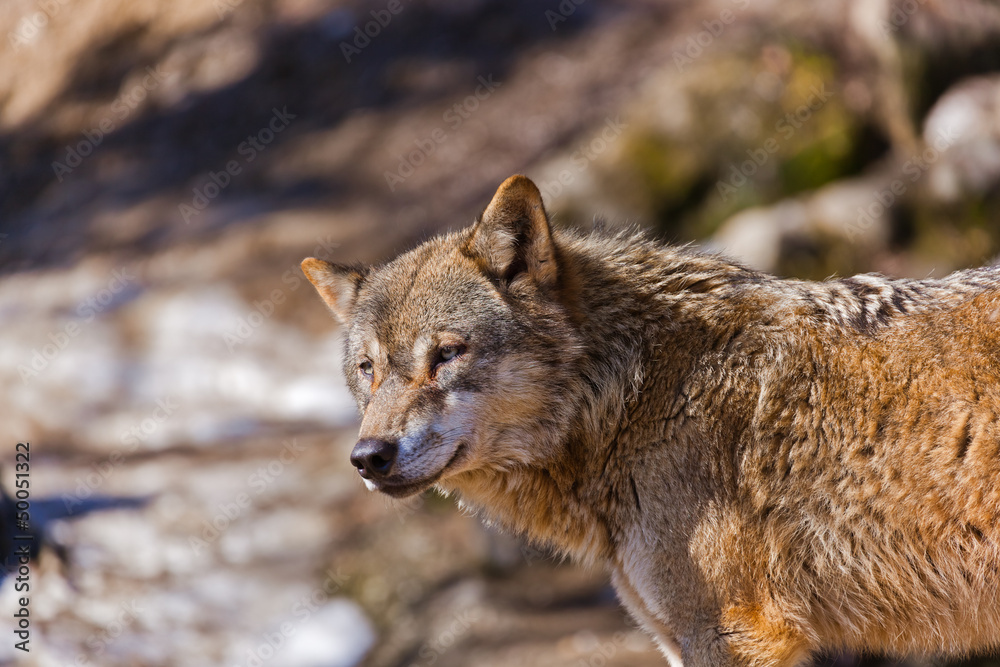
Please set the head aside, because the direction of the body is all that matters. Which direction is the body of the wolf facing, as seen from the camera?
to the viewer's left
